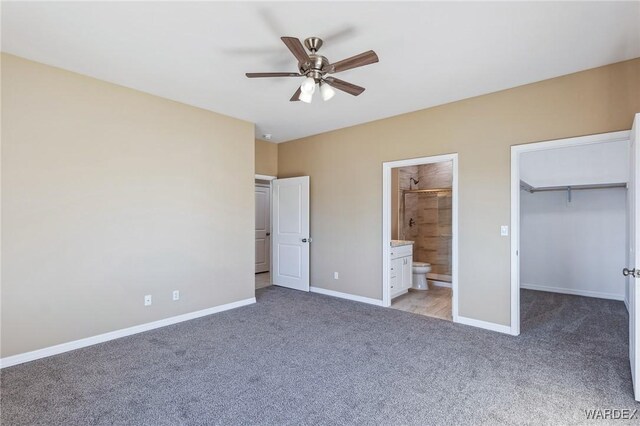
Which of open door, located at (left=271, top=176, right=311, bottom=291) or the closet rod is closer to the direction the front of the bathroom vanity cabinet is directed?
the closet rod

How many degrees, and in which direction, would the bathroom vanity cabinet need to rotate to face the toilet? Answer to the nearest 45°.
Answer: approximately 90° to its left

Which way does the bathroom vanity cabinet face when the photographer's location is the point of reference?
facing the viewer and to the right of the viewer

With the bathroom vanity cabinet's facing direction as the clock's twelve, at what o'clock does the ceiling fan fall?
The ceiling fan is roughly at 2 o'clock from the bathroom vanity cabinet.

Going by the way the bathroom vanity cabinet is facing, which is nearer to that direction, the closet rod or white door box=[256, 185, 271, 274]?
the closet rod

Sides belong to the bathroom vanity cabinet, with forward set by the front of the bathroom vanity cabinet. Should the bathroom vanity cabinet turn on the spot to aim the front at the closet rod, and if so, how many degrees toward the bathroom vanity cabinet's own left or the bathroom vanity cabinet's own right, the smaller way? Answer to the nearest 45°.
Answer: approximately 45° to the bathroom vanity cabinet's own left

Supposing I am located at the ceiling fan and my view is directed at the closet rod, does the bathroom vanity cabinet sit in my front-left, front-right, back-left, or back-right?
front-left

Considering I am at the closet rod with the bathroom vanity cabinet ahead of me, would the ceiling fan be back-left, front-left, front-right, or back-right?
front-left

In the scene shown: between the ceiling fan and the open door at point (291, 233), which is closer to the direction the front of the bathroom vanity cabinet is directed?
the ceiling fan

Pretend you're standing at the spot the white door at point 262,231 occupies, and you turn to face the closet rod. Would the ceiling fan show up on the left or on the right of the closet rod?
right

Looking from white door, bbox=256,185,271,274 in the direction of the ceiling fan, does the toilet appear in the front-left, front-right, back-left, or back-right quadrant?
front-left
